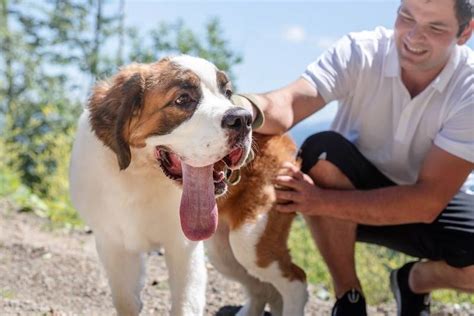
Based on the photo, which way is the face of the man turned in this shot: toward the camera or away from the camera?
toward the camera

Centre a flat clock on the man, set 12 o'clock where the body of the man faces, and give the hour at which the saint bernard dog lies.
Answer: The saint bernard dog is roughly at 12 o'clock from the man.

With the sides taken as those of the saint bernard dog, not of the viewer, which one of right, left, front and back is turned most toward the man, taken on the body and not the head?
back

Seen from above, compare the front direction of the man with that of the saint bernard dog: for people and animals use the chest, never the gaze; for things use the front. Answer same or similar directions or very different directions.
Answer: same or similar directions

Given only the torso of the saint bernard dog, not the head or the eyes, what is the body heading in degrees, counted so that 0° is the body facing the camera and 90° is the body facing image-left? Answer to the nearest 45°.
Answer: approximately 45°

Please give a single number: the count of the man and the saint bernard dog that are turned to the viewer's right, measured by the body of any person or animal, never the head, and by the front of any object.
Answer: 0

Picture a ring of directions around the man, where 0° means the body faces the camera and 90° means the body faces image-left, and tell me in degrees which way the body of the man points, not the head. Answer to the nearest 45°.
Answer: approximately 45°
